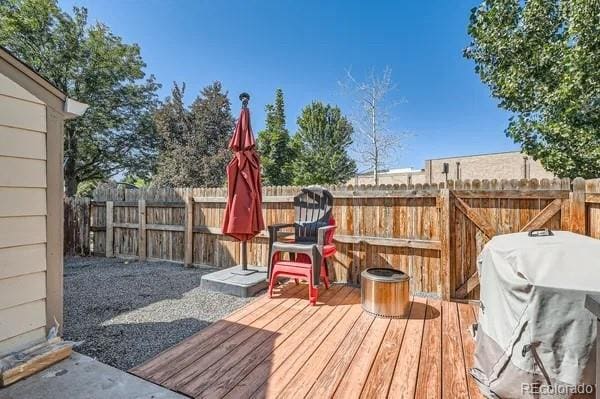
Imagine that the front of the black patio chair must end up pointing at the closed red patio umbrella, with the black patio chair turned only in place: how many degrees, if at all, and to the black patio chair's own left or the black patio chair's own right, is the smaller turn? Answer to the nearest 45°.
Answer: approximately 45° to the black patio chair's own right

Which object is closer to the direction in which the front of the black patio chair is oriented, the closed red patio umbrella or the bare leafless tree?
the closed red patio umbrella

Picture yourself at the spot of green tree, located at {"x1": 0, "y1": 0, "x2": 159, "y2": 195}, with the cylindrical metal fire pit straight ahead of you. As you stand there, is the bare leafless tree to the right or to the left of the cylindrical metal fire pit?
left

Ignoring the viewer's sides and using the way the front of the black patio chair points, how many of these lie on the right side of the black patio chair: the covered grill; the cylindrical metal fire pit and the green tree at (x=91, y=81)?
1

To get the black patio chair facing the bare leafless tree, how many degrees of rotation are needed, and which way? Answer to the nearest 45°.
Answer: approximately 135° to its right

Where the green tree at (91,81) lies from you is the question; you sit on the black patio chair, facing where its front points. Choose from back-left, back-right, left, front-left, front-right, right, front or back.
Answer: right

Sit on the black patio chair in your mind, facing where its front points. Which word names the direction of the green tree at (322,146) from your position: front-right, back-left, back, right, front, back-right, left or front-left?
back-right

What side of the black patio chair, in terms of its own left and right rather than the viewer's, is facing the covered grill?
left

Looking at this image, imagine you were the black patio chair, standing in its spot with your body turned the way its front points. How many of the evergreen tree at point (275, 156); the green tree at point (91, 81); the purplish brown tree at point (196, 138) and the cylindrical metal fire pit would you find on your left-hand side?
1

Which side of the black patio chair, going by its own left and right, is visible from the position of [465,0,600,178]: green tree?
back

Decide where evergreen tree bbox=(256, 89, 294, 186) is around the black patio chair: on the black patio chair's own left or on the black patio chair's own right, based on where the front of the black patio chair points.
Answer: on the black patio chair's own right

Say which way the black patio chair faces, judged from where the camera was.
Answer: facing the viewer and to the left of the viewer

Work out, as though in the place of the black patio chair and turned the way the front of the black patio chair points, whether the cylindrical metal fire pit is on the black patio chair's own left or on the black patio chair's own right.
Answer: on the black patio chair's own left
